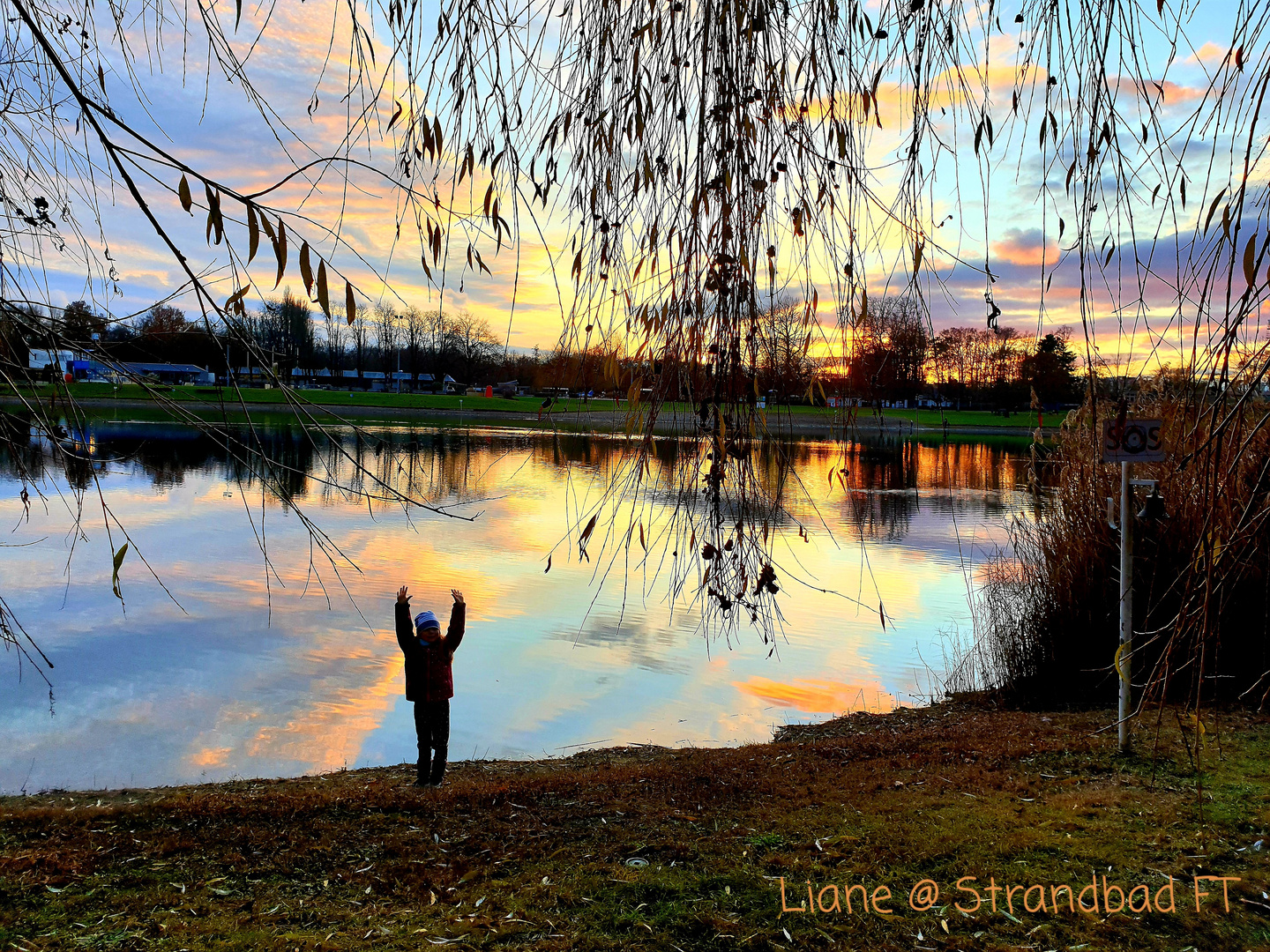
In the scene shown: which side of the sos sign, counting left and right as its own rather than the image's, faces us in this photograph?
front

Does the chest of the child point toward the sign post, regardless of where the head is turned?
no

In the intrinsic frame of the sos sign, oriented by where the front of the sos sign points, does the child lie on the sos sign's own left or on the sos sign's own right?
on the sos sign's own right
